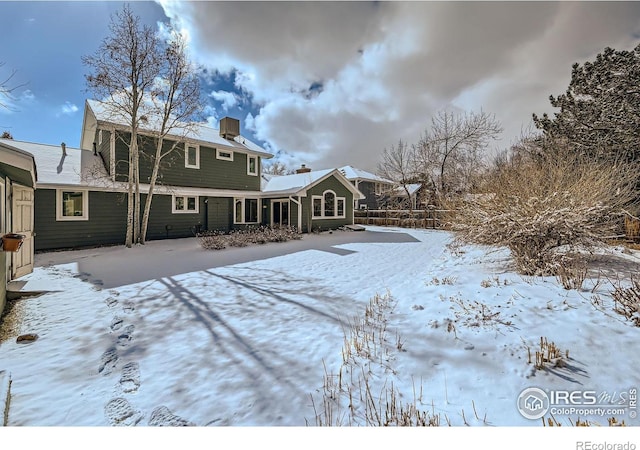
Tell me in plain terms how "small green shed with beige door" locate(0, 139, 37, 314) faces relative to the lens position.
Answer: facing the viewer and to the right of the viewer

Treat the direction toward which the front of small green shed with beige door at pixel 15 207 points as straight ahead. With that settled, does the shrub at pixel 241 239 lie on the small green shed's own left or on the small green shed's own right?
on the small green shed's own left

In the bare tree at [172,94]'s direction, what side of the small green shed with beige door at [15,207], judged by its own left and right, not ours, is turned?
left

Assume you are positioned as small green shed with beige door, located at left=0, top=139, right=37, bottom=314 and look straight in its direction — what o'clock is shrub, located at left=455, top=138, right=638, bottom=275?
The shrub is roughly at 12 o'clock from the small green shed with beige door.

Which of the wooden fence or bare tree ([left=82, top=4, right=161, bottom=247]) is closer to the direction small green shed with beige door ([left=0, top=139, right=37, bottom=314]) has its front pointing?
the wooden fence

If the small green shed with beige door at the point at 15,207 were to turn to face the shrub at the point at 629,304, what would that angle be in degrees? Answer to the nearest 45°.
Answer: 0° — it already faces it

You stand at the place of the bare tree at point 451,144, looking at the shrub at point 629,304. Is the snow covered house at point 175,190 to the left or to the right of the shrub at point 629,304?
right

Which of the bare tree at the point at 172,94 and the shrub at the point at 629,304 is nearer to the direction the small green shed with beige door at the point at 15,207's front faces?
the shrub

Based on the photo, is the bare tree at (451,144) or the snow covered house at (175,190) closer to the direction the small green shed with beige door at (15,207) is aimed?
the bare tree

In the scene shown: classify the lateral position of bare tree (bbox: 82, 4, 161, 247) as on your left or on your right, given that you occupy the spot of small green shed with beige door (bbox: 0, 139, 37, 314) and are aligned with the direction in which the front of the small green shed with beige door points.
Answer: on your left

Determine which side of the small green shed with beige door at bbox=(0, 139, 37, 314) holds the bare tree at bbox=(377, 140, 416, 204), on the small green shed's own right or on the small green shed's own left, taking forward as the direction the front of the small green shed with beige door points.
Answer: on the small green shed's own left

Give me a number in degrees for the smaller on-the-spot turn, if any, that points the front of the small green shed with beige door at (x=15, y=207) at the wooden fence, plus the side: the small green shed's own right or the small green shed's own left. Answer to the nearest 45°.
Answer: approximately 45° to the small green shed's own left

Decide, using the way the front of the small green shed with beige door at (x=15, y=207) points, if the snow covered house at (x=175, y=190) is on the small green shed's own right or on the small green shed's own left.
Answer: on the small green shed's own left
